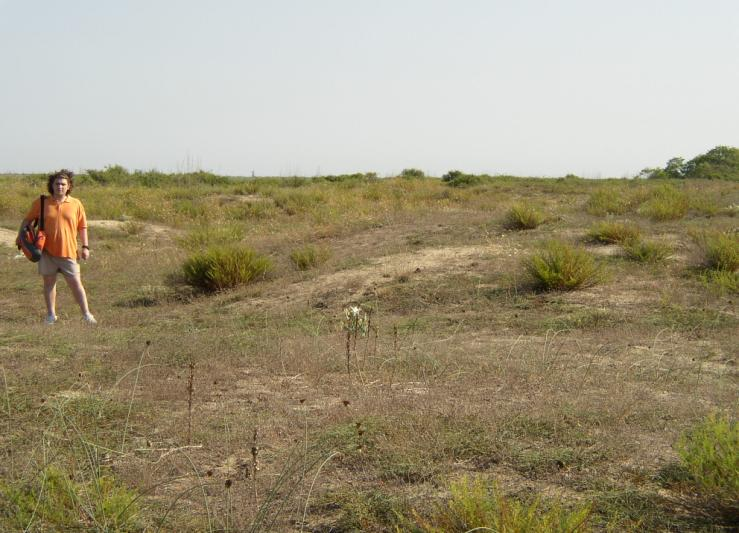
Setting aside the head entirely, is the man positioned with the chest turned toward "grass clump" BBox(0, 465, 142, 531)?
yes

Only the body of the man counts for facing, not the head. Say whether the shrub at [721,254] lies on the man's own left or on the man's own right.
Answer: on the man's own left

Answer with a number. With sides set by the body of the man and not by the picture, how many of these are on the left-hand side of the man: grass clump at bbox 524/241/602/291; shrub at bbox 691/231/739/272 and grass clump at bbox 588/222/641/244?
3

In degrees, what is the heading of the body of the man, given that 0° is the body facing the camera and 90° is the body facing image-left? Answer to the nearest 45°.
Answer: approximately 0°

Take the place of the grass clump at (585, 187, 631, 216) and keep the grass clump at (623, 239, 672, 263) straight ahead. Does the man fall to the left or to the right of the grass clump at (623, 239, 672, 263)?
right

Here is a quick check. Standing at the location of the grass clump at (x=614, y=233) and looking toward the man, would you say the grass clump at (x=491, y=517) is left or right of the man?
left

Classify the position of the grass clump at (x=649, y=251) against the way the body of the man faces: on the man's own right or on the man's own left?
on the man's own left

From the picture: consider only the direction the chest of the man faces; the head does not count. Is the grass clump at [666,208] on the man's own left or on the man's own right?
on the man's own left

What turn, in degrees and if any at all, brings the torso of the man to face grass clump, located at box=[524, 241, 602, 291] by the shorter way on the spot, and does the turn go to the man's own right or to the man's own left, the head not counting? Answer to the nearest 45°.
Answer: approximately 90° to the man's own left

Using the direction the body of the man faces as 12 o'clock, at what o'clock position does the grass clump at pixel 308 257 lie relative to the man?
The grass clump is roughly at 8 o'clock from the man.

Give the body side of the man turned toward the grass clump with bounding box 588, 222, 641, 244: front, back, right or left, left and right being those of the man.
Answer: left
